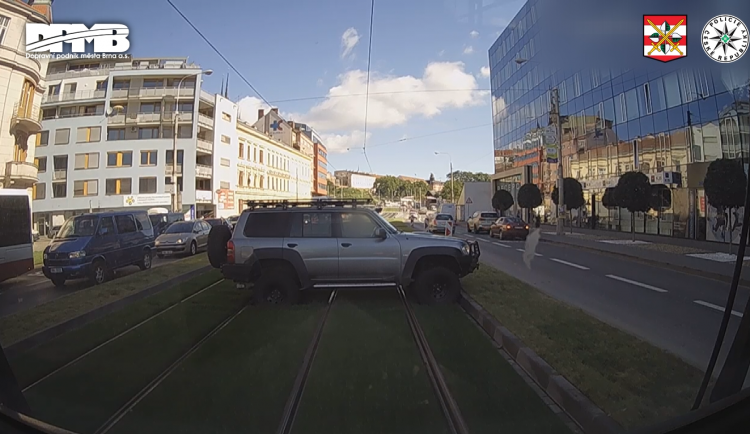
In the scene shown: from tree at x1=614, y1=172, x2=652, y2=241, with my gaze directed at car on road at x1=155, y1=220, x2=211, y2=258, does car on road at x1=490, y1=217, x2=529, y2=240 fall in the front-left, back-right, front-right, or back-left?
front-right

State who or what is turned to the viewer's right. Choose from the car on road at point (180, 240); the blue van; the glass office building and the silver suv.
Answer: the silver suv

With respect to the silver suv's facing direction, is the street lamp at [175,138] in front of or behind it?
behind

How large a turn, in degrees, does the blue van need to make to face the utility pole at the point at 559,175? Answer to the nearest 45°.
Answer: approximately 135° to its left

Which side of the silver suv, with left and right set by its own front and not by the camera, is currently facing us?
right

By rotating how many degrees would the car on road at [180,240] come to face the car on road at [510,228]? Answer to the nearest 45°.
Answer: approximately 135° to its left

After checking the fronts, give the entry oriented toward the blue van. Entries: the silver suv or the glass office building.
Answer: the glass office building

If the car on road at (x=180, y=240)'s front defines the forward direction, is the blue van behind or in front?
in front

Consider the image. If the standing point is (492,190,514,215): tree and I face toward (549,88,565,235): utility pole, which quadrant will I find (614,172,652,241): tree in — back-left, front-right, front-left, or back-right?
front-left

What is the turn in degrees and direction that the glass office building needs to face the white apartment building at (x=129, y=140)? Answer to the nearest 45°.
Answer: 0° — it already faces it
